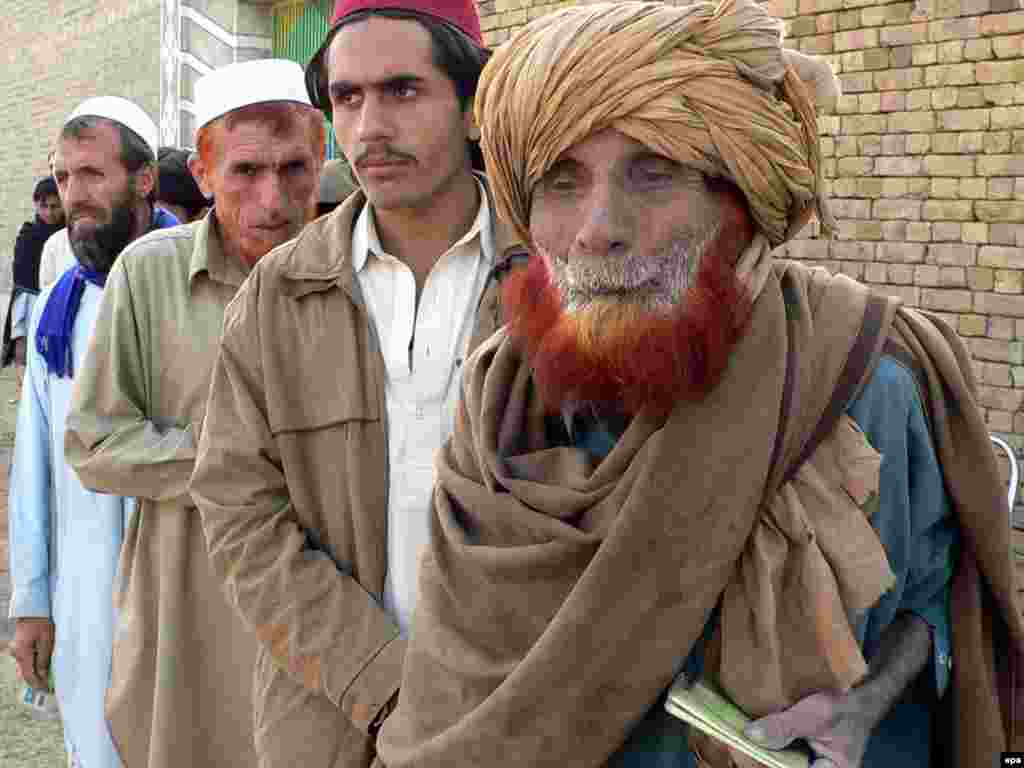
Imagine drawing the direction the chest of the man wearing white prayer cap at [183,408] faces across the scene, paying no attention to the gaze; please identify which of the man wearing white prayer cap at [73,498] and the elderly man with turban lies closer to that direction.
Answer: the elderly man with turban

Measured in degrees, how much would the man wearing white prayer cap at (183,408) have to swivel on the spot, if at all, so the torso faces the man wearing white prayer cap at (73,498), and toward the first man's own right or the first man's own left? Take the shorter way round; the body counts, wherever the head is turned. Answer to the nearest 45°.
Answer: approximately 180°

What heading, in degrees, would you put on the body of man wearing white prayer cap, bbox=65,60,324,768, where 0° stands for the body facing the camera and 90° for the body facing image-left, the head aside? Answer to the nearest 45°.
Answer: approximately 315°

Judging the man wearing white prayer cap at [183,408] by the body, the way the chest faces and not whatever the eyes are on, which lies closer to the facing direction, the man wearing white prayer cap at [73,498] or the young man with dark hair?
the young man with dark hair
